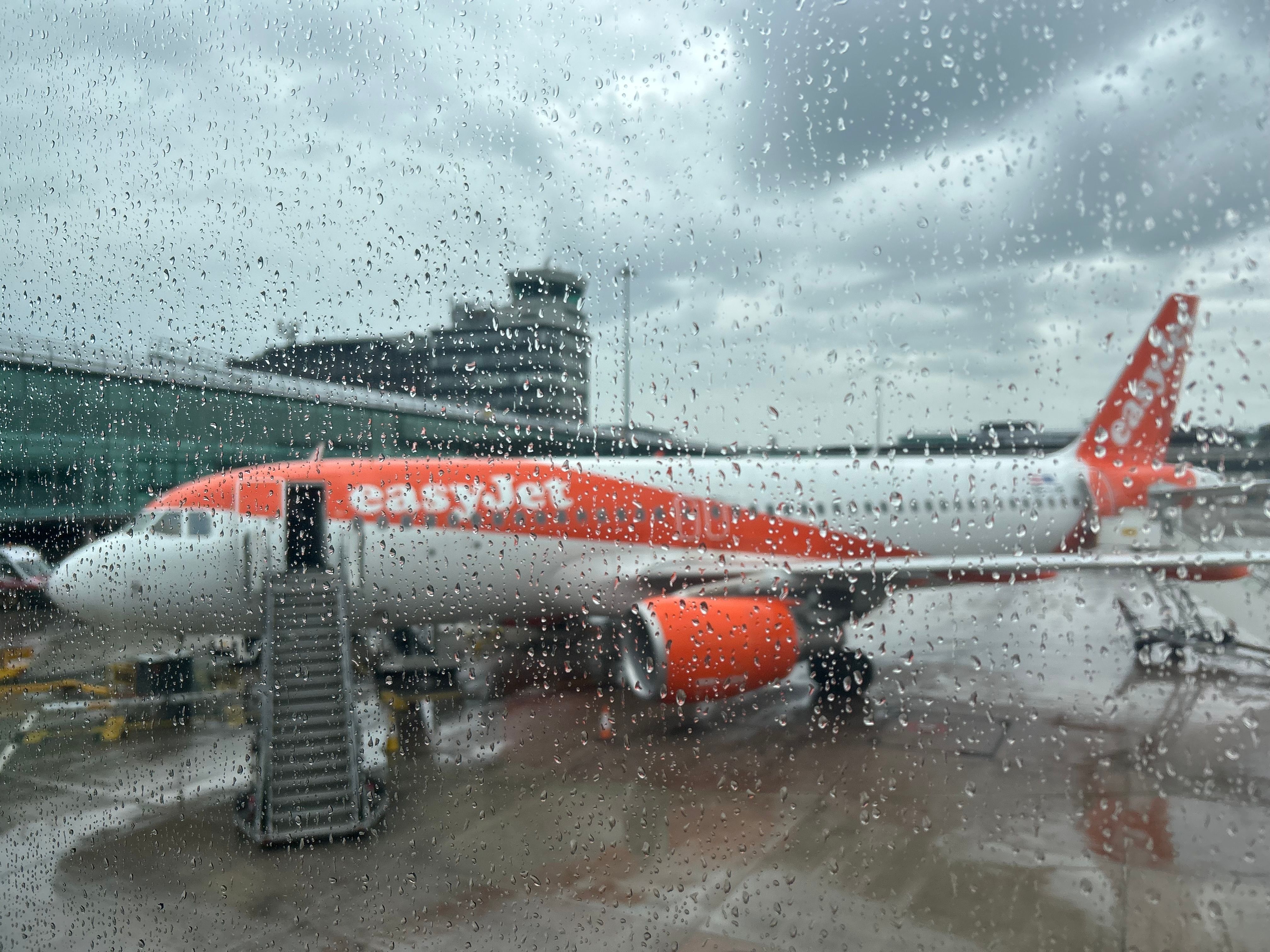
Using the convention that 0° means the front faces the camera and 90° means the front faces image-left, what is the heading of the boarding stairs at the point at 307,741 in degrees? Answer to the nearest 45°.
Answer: approximately 0°
